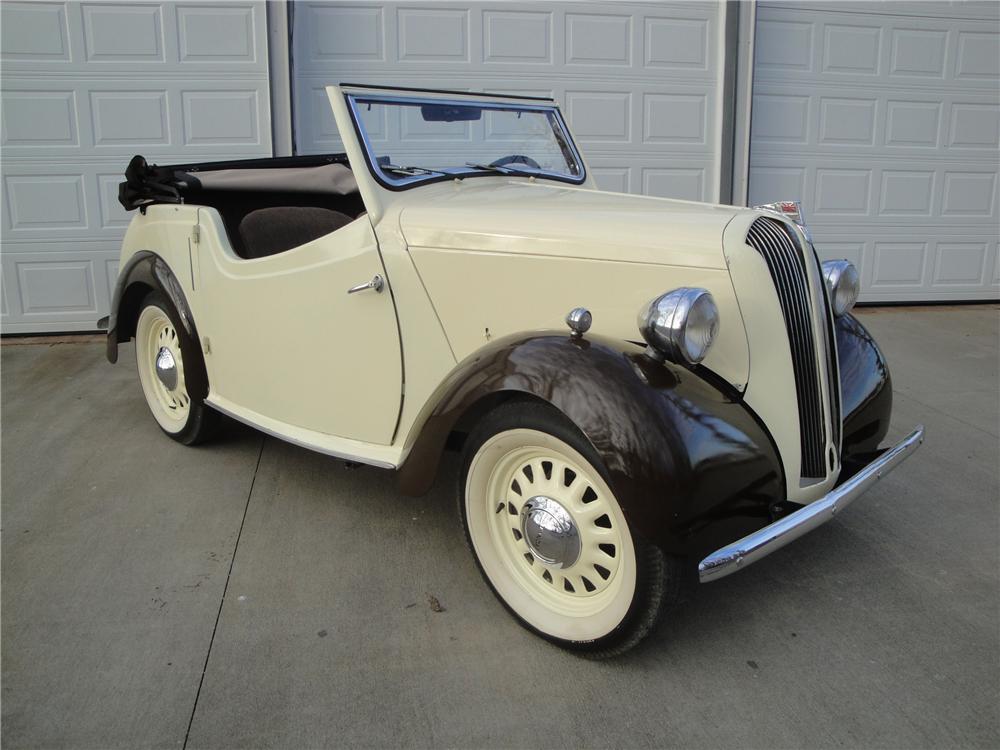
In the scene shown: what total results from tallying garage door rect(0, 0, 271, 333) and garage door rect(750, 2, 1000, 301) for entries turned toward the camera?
2

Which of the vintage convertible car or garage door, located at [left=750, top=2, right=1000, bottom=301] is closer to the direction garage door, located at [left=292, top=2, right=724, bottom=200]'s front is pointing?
the vintage convertible car

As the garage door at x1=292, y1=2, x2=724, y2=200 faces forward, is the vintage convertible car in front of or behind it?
in front

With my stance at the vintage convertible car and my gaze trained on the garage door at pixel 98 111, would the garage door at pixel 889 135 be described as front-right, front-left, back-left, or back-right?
front-right

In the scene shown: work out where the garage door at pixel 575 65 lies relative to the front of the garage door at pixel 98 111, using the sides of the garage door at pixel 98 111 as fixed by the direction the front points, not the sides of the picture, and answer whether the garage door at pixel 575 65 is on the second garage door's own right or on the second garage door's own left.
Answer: on the second garage door's own left

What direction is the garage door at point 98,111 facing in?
toward the camera

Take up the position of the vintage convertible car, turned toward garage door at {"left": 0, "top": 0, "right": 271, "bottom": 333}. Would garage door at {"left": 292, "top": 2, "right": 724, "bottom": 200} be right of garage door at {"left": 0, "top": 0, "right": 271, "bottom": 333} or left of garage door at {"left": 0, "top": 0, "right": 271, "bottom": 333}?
right

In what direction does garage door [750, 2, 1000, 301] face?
toward the camera

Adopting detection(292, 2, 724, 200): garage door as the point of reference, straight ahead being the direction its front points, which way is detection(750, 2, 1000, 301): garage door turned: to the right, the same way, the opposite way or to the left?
the same way

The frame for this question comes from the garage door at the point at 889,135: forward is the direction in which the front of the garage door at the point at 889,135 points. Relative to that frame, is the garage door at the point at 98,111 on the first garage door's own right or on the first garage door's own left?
on the first garage door's own right

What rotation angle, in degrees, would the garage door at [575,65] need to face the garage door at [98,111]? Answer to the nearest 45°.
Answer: approximately 90° to its right

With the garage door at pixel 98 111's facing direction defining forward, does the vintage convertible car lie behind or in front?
in front

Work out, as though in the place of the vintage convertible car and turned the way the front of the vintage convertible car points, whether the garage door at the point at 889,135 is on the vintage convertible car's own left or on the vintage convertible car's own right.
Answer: on the vintage convertible car's own left

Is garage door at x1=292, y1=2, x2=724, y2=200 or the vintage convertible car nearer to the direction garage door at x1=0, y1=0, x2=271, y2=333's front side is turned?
the vintage convertible car

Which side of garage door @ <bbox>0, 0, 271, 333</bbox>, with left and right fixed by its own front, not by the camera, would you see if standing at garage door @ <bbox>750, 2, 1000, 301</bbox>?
left

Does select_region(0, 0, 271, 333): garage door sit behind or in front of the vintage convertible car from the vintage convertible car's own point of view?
behind

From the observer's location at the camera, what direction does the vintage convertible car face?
facing the viewer and to the right of the viewer

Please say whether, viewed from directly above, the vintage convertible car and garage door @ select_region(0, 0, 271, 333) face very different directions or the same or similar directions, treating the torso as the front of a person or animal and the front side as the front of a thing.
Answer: same or similar directions
